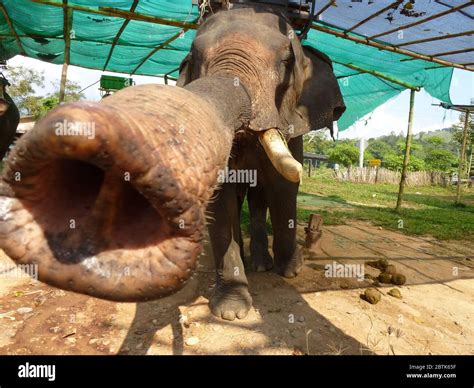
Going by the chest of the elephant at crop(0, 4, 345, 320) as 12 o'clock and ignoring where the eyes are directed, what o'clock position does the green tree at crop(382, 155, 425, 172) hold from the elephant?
The green tree is roughly at 7 o'clock from the elephant.

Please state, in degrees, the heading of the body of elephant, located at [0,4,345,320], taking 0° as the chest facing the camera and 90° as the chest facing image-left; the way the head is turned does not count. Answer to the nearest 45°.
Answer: approximately 0°

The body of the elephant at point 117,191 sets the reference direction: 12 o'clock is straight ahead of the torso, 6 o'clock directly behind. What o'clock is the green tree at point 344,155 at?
The green tree is roughly at 7 o'clock from the elephant.

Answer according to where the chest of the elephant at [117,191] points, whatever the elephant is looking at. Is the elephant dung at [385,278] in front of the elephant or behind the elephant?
behind

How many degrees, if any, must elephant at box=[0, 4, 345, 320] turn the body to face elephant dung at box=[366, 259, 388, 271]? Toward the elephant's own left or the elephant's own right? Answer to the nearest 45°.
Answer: approximately 135° to the elephant's own left

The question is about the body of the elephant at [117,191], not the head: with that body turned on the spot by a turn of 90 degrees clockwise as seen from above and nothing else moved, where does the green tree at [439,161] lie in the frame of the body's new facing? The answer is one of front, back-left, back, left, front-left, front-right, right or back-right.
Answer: back-right
